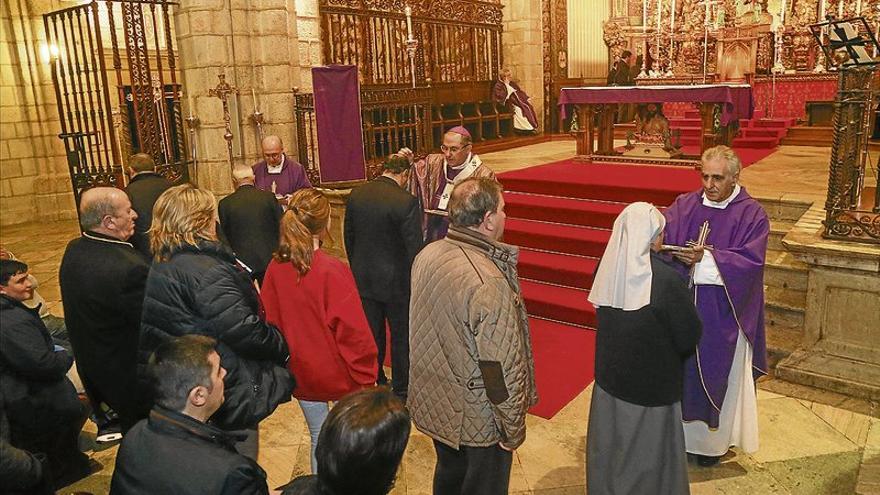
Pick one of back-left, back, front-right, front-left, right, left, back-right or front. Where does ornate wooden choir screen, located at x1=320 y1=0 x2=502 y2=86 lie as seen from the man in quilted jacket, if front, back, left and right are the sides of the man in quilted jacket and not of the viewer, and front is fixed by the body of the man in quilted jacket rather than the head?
front-left

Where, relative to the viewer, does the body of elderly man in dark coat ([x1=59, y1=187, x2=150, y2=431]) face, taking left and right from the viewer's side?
facing away from the viewer and to the right of the viewer

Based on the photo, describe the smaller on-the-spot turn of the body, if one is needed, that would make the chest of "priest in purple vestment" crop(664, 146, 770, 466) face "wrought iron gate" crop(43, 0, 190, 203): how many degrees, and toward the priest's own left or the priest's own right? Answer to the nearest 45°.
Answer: approximately 45° to the priest's own right

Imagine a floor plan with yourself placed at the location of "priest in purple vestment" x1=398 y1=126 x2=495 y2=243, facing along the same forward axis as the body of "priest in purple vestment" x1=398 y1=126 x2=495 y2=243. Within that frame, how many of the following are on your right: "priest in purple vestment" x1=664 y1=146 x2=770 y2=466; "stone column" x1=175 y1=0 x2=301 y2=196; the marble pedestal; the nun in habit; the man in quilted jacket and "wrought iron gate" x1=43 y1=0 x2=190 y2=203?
2

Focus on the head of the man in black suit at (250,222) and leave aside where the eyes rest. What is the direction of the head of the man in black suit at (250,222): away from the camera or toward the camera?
away from the camera

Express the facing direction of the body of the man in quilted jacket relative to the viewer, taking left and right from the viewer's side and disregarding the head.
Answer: facing away from the viewer and to the right of the viewer

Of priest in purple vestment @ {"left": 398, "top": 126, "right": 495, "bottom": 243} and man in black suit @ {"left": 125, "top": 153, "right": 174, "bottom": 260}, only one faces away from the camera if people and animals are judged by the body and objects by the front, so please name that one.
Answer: the man in black suit

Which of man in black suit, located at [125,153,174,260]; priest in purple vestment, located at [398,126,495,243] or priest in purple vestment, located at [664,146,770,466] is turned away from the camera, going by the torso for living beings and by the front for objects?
the man in black suit

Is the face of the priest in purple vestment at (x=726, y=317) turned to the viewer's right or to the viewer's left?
to the viewer's left

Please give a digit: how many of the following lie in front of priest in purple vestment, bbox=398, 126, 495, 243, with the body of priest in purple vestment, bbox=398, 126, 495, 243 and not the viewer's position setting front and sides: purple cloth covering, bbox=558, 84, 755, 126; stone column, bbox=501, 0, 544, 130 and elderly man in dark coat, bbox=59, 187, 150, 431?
1

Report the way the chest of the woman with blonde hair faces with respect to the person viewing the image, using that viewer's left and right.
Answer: facing away from the viewer and to the right of the viewer

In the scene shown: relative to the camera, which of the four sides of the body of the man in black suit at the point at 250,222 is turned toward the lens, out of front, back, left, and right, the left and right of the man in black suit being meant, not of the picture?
back

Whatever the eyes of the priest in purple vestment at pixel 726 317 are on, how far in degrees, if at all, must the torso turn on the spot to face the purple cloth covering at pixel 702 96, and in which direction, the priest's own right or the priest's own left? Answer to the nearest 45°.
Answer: approximately 135° to the priest's own right

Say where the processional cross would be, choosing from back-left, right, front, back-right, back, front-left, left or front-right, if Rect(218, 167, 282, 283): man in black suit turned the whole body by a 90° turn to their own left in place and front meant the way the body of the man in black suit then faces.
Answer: right

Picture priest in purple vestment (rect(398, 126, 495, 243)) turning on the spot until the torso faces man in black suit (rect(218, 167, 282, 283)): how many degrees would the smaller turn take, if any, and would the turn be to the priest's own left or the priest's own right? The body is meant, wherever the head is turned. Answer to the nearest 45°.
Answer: approximately 45° to the priest's own right

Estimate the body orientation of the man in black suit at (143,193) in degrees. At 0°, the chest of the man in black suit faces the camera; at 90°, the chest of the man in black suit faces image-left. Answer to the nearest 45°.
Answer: approximately 180°

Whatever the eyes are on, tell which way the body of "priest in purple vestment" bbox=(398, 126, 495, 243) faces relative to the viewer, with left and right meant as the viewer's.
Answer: facing the viewer and to the left of the viewer

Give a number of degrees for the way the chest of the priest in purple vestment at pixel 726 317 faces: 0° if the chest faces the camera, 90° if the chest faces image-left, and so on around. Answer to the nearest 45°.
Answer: approximately 45°

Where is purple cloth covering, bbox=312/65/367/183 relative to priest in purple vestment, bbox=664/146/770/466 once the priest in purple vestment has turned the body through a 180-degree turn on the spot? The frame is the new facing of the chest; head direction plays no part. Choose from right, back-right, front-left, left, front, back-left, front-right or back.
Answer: left

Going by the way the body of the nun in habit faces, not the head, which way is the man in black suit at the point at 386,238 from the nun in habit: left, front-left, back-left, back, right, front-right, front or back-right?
left
